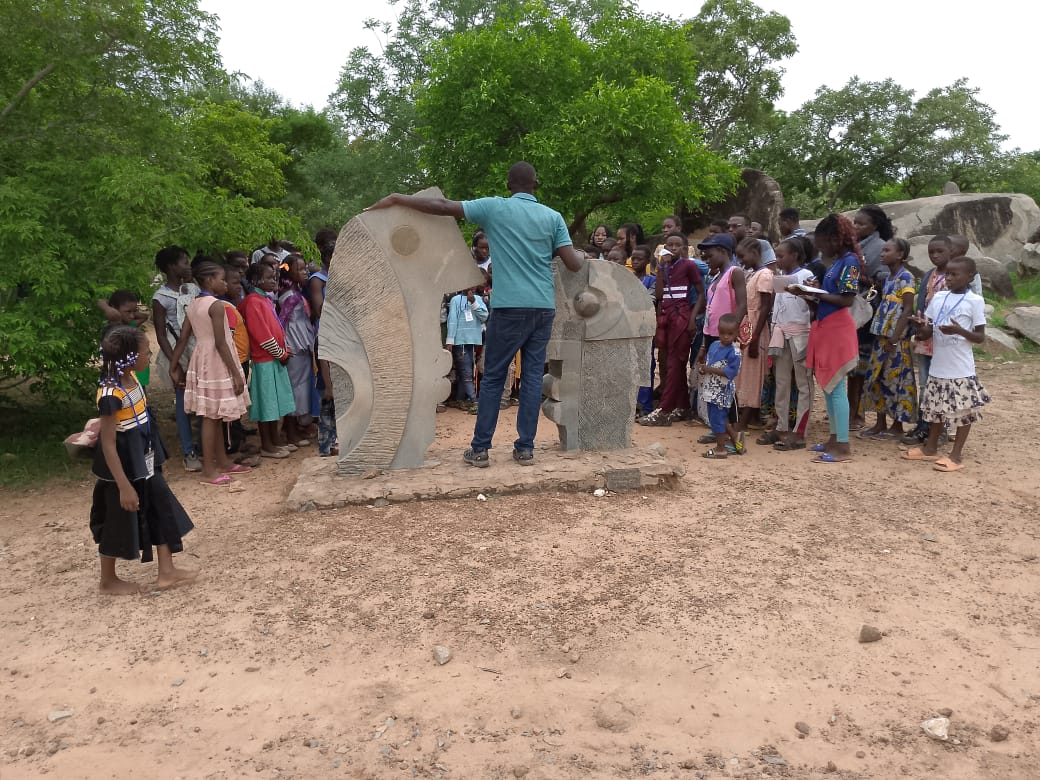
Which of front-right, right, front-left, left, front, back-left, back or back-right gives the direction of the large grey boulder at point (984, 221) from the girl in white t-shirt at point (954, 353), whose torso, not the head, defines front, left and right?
back-right

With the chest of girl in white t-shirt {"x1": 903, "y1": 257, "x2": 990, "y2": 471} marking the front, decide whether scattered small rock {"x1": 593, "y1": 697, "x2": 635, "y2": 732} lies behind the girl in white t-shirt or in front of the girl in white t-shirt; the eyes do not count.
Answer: in front

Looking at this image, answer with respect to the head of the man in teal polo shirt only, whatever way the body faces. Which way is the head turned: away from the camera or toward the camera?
away from the camera

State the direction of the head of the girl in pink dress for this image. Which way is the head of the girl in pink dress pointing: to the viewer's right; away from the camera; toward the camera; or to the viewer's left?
to the viewer's right

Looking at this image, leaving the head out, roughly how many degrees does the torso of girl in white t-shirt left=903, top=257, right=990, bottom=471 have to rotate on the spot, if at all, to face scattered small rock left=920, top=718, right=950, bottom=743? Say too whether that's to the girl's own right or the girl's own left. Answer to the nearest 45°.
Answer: approximately 45° to the girl's own left

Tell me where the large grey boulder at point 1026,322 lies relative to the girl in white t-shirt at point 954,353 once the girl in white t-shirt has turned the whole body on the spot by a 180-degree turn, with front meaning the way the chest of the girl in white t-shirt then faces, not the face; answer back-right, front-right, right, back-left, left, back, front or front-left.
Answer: front-left

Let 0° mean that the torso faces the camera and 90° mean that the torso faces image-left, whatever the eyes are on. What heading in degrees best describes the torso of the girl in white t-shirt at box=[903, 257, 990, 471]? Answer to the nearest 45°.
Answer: approximately 45°

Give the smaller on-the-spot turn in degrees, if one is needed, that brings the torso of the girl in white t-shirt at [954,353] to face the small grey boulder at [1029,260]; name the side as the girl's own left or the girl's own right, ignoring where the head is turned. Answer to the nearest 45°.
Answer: approximately 135° to the girl's own right

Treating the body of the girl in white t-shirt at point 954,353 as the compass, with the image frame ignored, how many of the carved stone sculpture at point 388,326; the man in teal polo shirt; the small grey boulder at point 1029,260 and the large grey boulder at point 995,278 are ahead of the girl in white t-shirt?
2

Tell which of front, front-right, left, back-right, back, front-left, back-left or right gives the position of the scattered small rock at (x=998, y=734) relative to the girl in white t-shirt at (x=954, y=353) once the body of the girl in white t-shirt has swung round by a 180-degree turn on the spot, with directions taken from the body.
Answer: back-right
